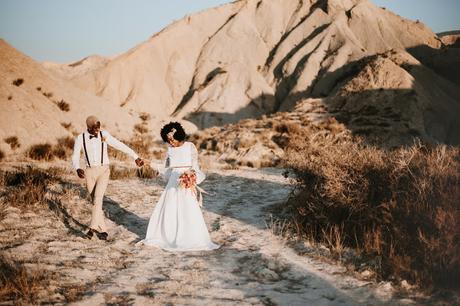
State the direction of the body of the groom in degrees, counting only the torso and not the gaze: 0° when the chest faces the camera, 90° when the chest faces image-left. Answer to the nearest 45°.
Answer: approximately 0°

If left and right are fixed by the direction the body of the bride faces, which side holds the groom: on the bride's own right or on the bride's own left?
on the bride's own right

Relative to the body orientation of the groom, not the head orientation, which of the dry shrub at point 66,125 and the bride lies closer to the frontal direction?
the bride

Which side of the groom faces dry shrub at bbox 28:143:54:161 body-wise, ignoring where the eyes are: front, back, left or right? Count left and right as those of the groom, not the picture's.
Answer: back

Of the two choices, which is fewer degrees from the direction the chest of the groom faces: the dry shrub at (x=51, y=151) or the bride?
the bride

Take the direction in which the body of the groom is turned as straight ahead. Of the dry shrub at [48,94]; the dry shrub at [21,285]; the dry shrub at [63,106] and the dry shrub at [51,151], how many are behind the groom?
3

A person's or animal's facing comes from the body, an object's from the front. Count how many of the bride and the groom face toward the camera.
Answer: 2

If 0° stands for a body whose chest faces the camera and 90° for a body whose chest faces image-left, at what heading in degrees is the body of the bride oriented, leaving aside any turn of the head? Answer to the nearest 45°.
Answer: approximately 0°

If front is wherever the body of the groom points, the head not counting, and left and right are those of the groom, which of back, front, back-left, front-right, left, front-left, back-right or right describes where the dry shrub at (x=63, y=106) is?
back

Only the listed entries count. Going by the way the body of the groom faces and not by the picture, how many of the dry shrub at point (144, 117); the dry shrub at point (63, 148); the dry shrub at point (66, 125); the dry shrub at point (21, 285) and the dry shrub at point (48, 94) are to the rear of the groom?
4

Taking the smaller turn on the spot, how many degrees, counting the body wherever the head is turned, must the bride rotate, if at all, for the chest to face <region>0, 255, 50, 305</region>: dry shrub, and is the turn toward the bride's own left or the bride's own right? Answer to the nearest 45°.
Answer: approximately 45° to the bride's own right

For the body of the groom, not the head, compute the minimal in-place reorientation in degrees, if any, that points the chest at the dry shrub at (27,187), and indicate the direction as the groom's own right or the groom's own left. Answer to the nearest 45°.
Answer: approximately 135° to the groom's own right

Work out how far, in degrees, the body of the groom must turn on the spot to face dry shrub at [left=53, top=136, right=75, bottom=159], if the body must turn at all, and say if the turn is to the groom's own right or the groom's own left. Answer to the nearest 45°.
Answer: approximately 180°

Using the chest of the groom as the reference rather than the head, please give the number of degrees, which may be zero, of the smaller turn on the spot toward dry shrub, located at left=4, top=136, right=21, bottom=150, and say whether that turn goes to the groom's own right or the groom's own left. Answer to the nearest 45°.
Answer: approximately 180°
